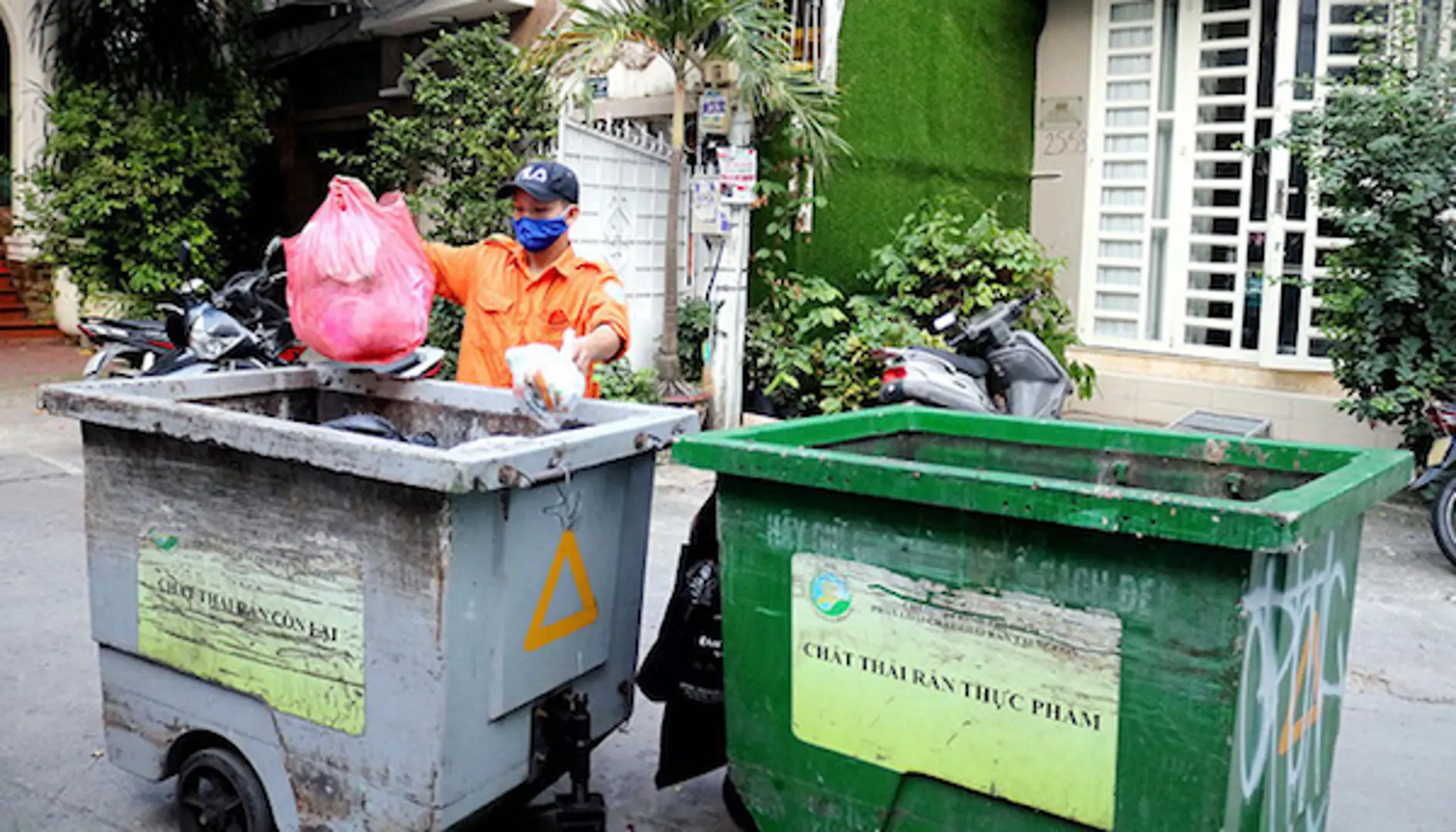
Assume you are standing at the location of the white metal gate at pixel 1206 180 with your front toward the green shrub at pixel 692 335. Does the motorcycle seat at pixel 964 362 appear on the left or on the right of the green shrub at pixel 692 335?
left

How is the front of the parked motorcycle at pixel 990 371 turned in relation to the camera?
facing away from the viewer and to the right of the viewer

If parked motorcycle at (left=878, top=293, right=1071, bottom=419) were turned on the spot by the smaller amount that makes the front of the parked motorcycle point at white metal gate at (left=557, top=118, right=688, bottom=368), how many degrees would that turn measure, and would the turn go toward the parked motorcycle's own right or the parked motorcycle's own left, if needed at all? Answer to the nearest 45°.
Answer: approximately 90° to the parked motorcycle's own left

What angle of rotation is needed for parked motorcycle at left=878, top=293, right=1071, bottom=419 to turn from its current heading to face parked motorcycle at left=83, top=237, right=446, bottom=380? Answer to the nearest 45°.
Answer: approximately 135° to its left

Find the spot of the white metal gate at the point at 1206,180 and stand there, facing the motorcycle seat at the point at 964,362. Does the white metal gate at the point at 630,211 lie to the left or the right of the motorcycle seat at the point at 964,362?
right

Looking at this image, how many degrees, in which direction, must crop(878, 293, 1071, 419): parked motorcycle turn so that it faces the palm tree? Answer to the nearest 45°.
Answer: approximately 90° to its left

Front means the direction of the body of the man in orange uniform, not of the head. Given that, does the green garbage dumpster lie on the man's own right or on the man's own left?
on the man's own left

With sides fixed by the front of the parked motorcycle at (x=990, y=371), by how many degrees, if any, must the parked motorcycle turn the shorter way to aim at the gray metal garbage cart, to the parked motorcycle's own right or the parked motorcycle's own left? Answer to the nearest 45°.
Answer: approximately 135° to the parked motorcycle's own right

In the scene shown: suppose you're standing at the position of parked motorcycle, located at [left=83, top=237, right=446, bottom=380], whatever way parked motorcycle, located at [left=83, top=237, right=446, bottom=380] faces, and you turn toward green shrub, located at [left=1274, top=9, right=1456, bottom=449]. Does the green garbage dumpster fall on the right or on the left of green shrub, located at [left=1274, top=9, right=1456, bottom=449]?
right
